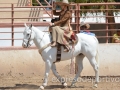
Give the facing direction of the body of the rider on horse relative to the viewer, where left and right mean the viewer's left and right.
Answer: facing to the left of the viewer

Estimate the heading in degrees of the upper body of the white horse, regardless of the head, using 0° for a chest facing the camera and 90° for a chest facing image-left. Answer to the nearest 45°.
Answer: approximately 90°
